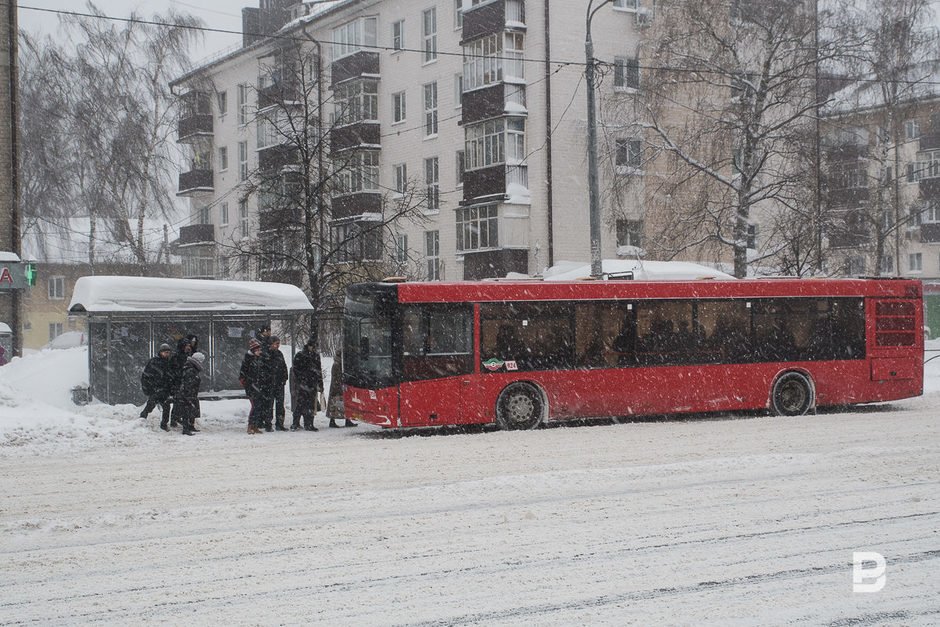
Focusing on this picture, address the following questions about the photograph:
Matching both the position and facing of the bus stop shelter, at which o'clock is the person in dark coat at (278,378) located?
The person in dark coat is roughly at 11 o'clock from the bus stop shelter.

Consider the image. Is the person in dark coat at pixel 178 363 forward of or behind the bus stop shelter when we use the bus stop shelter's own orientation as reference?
forward

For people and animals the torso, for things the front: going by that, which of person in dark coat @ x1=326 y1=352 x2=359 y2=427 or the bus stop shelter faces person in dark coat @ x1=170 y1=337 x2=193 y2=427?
the bus stop shelter

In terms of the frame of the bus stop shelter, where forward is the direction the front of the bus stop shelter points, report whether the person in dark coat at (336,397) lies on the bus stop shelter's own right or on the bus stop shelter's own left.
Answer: on the bus stop shelter's own left

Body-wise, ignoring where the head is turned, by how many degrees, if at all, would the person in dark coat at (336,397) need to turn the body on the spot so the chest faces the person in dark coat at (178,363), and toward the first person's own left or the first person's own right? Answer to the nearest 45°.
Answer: approximately 135° to the first person's own right

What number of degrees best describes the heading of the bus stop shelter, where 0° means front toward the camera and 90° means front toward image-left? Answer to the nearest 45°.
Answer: approximately 0°

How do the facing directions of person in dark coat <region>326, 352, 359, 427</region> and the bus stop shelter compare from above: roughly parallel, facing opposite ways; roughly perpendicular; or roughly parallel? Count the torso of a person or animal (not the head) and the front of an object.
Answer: roughly perpendicular

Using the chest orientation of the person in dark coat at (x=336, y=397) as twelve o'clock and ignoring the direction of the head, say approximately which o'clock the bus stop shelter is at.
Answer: The bus stop shelter is roughly at 7 o'clock from the person in dark coat.

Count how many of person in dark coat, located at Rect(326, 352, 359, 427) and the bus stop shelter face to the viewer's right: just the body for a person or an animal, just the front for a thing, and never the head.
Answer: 1

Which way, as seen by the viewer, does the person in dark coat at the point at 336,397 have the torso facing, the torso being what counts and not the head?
to the viewer's right

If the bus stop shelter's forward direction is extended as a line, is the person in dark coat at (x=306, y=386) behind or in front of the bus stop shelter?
in front

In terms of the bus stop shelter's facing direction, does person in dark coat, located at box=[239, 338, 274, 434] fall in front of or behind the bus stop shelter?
in front
